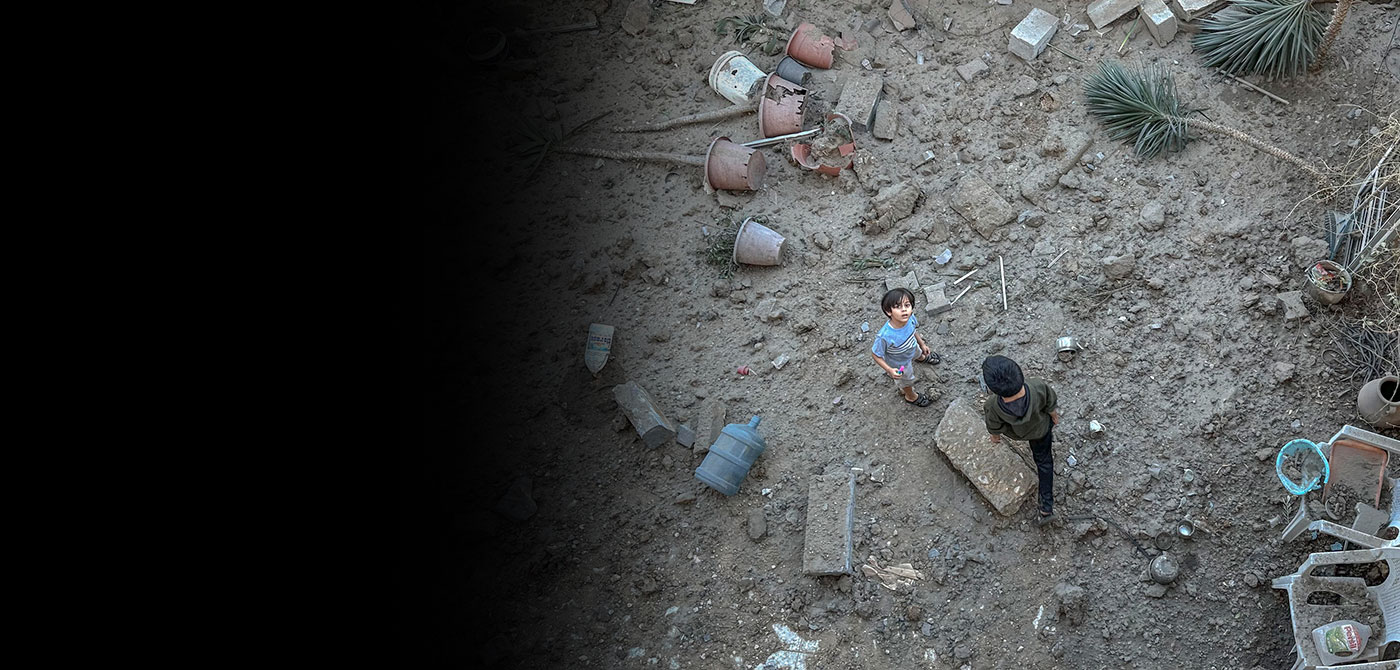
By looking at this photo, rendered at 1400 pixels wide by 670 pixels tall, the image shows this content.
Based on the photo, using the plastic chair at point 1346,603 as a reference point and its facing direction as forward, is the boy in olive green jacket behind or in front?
in front

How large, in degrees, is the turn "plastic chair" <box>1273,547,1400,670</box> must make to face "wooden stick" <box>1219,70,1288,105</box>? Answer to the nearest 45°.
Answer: approximately 45° to its right

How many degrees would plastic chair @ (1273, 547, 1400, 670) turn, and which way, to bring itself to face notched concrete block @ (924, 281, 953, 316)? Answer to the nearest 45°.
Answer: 0° — it already faces it

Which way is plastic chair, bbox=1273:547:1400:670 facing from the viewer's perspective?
to the viewer's left

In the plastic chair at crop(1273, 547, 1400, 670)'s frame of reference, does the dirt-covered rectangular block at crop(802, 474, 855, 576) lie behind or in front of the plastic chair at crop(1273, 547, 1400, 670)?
in front

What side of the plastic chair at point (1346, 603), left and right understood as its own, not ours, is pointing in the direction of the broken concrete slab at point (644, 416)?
front

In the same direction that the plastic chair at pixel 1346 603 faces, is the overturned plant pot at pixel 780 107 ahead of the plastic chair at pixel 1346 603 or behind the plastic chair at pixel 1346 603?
ahead

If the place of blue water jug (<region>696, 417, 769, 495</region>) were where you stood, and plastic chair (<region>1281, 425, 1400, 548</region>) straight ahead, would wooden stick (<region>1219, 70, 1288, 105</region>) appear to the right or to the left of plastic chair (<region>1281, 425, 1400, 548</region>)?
left

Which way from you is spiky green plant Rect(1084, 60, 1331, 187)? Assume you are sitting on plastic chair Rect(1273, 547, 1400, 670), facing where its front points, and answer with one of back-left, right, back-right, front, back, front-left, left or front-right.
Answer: front-right

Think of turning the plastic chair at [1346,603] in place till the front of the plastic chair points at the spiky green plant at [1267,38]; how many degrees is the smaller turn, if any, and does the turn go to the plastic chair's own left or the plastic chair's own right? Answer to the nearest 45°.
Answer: approximately 45° to the plastic chair's own right
